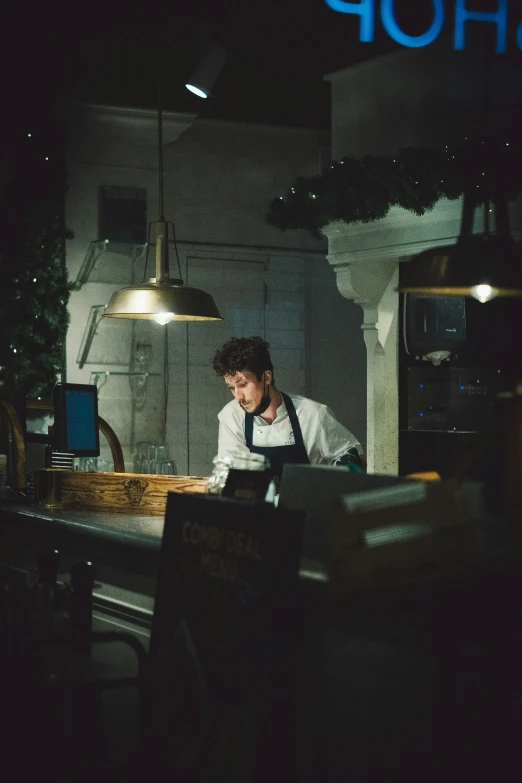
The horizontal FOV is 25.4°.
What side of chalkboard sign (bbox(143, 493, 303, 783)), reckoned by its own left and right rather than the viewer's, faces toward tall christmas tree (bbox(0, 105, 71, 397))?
back

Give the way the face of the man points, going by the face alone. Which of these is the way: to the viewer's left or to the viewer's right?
to the viewer's left

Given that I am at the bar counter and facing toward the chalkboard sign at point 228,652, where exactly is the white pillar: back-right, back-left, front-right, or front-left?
back-left

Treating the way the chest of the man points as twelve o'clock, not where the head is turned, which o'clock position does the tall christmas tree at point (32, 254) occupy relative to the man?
The tall christmas tree is roughly at 3 o'clock from the man.

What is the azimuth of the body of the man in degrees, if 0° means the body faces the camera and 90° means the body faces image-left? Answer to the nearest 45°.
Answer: approximately 45°

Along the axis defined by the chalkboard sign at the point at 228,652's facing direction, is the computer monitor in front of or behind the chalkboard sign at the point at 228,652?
behind

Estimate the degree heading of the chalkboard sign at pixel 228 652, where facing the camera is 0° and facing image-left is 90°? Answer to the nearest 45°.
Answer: approximately 0°

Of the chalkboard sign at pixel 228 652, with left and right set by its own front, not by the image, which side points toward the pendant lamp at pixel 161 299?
back

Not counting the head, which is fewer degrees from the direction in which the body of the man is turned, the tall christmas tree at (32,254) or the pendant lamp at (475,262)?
the pendant lamp

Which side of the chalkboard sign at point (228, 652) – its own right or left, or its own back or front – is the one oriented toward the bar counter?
back

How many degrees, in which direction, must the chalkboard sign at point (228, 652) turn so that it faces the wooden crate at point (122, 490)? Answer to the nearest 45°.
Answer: approximately 180°
